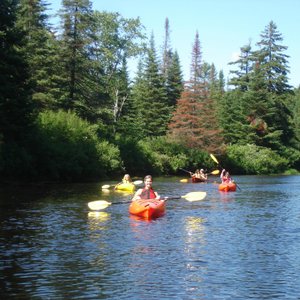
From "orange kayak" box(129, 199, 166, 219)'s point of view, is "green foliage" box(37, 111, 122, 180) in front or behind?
behind

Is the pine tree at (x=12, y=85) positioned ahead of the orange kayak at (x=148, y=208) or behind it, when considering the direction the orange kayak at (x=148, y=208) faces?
behind

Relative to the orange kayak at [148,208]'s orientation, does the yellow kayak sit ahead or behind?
behind

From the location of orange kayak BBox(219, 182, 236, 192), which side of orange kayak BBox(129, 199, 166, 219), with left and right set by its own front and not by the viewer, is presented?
back

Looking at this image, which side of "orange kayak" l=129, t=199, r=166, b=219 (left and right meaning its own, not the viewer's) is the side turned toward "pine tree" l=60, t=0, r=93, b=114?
back

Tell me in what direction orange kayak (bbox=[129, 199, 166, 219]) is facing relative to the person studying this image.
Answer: facing the viewer

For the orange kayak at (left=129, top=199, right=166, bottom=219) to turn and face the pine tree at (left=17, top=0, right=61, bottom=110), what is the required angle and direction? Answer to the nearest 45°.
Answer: approximately 180°
